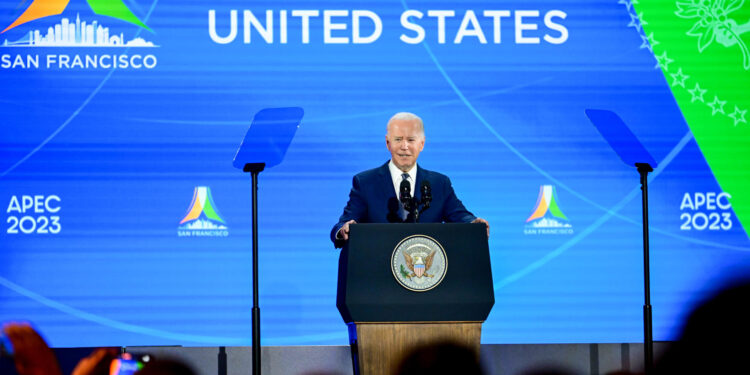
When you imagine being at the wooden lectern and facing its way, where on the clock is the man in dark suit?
The man in dark suit is roughly at 6 o'clock from the wooden lectern.

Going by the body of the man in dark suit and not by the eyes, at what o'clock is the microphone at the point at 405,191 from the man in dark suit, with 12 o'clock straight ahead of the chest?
The microphone is roughly at 12 o'clock from the man in dark suit.

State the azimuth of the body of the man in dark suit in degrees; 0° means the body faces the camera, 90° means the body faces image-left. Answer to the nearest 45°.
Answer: approximately 0°

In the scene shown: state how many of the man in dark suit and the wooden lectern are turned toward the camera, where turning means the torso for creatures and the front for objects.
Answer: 2

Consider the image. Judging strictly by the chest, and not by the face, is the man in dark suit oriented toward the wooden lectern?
yes
